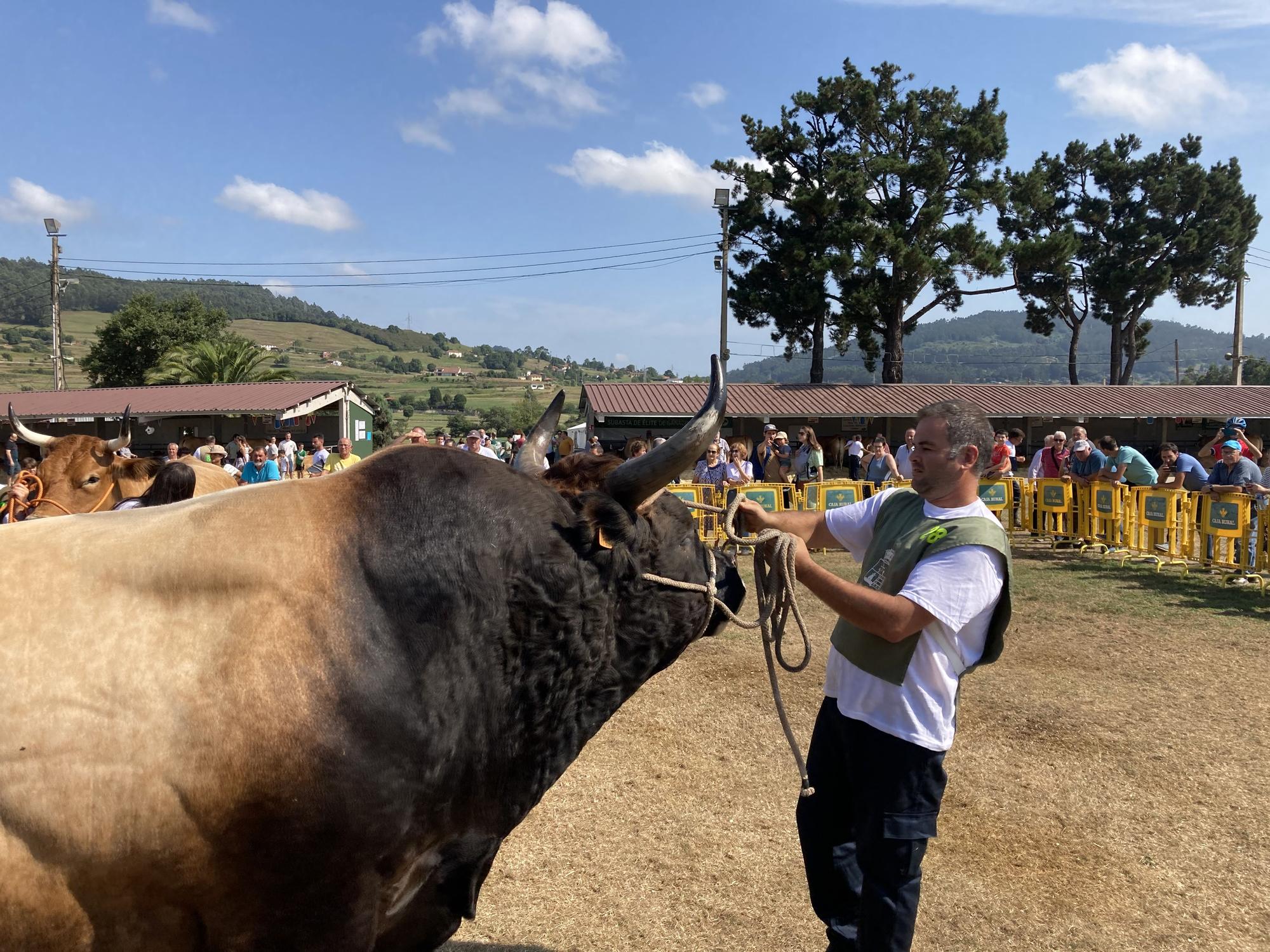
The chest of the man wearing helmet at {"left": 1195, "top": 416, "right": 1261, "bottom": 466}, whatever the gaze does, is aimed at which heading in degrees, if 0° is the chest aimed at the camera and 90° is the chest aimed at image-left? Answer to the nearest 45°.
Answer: approximately 0°

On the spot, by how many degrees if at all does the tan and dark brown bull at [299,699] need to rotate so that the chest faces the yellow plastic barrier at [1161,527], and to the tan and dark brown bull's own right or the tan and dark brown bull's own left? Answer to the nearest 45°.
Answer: approximately 45° to the tan and dark brown bull's own left

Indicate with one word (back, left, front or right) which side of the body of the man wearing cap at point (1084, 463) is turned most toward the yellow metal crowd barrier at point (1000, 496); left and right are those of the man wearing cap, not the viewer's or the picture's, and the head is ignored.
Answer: right

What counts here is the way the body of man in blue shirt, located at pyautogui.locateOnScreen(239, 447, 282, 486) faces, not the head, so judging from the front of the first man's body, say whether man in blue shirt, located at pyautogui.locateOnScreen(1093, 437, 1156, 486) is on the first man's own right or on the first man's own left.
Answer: on the first man's own left

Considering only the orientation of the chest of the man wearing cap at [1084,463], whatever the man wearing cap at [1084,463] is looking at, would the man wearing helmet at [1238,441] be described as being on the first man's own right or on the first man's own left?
on the first man's own left

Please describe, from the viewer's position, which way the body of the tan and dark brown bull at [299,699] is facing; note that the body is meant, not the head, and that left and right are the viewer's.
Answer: facing to the right of the viewer

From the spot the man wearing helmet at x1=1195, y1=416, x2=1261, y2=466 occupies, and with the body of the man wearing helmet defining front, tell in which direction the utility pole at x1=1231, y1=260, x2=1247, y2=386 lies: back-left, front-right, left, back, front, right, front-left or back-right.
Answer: back

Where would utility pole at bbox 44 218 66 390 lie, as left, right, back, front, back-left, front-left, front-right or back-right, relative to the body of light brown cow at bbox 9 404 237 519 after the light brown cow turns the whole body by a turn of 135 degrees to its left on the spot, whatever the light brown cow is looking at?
left

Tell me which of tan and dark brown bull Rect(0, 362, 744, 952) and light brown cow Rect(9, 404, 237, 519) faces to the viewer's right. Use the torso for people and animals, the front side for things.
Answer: the tan and dark brown bull
